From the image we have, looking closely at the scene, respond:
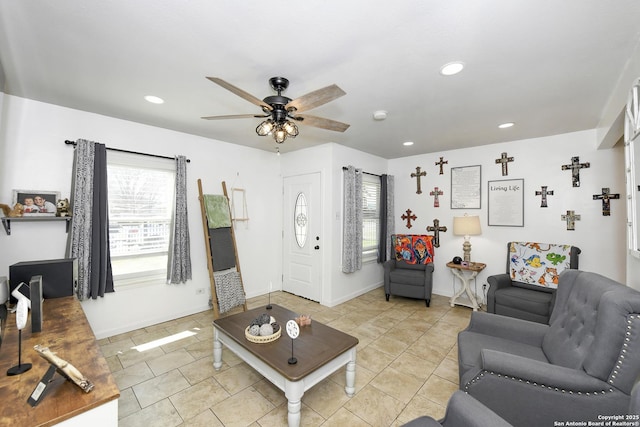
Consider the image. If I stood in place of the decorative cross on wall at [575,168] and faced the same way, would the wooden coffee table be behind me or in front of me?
in front

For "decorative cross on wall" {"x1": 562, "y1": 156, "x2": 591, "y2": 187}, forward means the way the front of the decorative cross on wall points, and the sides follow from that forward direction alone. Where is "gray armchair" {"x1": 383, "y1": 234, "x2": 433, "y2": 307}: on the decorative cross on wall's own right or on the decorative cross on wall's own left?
on the decorative cross on wall's own right

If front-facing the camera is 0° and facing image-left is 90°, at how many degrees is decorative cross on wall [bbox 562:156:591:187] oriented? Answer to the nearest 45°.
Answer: approximately 0°

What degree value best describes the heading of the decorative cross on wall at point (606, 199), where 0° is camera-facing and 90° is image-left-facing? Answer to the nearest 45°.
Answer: approximately 0°

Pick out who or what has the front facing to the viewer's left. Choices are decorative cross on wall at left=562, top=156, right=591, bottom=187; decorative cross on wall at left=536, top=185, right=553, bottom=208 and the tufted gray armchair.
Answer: the tufted gray armchair

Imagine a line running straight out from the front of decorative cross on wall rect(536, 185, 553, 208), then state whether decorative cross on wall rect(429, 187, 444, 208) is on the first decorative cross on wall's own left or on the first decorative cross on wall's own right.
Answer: on the first decorative cross on wall's own right

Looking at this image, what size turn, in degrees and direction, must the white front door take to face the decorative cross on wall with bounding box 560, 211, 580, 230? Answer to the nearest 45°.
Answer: approximately 135° to its left

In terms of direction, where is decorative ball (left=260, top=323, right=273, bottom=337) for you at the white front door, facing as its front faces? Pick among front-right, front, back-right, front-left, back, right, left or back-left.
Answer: front-left

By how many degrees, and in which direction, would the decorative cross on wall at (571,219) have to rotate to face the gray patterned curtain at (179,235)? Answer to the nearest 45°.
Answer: approximately 45° to its right

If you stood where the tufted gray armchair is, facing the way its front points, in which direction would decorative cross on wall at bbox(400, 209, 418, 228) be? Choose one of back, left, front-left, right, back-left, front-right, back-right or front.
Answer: front-right

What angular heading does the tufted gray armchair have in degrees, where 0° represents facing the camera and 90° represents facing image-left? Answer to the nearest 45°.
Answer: approximately 90°

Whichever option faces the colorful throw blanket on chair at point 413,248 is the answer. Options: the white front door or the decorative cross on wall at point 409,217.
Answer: the decorative cross on wall
